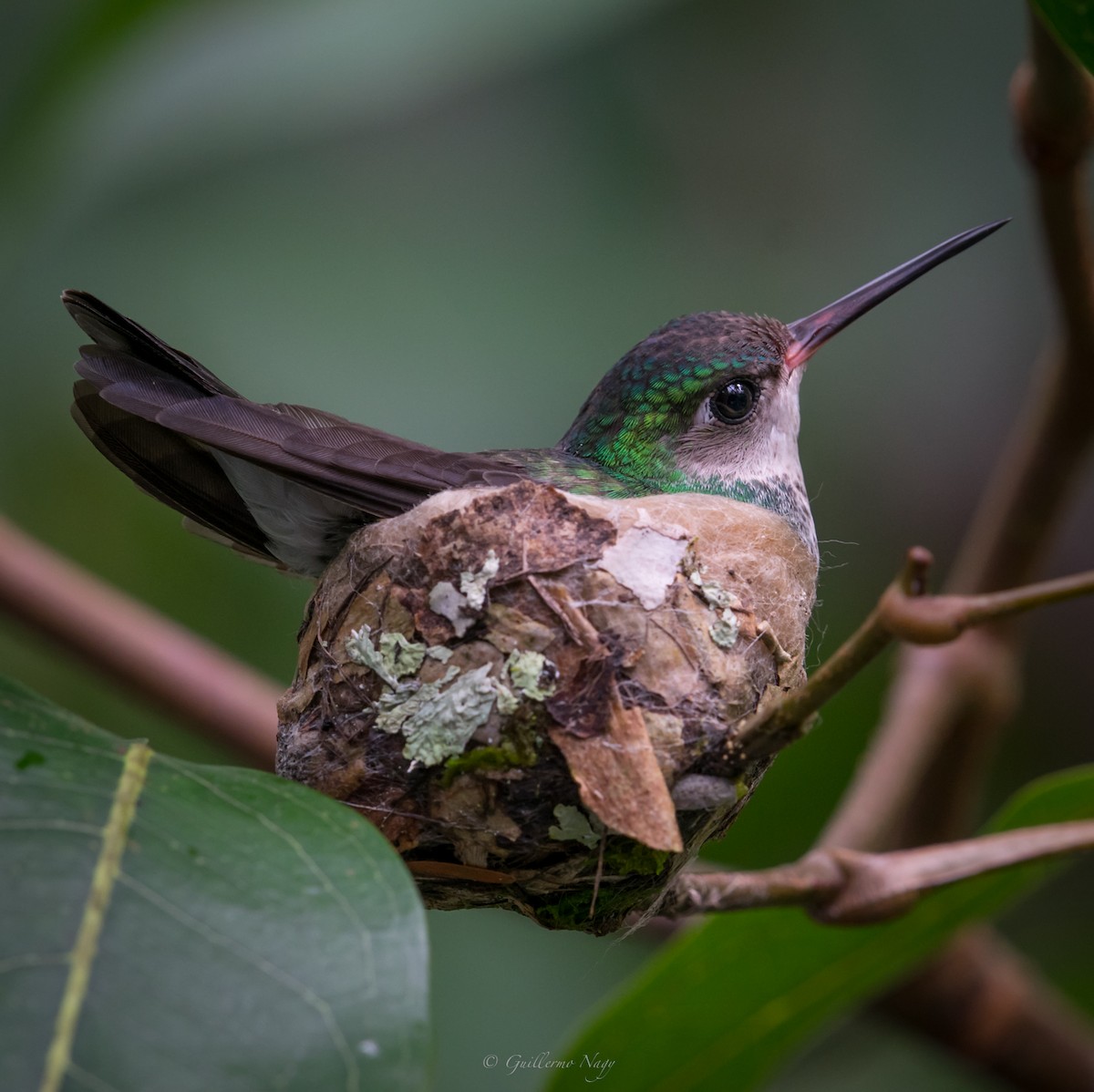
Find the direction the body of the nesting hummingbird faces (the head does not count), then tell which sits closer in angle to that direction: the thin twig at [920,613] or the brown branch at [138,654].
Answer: the thin twig

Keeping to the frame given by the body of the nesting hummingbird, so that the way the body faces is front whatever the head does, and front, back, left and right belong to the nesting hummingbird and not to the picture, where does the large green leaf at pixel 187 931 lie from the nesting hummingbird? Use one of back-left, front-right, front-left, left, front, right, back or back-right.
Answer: right

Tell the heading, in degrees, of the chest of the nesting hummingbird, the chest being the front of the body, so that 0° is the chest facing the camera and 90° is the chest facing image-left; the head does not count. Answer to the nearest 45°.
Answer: approximately 270°

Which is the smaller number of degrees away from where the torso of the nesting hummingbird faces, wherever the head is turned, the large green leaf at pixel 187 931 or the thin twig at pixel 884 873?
the thin twig

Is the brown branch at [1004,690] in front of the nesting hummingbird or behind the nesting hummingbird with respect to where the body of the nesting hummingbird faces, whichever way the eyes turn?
in front
